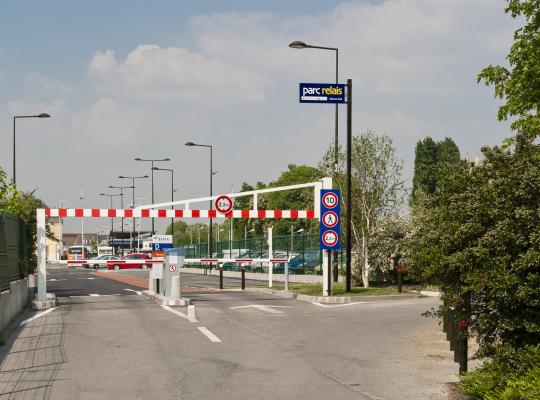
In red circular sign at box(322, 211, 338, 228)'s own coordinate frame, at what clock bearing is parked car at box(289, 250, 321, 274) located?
The parked car is roughly at 6 o'clock from the red circular sign.

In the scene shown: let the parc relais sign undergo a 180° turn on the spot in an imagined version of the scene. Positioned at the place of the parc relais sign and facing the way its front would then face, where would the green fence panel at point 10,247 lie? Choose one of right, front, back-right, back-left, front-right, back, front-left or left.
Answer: back-left

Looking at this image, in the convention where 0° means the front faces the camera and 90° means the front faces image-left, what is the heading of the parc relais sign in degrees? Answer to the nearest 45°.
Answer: approximately 0°

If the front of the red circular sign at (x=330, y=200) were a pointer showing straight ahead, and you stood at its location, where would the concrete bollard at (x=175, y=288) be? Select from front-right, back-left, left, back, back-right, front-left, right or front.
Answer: front-right

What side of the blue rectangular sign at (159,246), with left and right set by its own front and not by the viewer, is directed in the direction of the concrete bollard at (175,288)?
front

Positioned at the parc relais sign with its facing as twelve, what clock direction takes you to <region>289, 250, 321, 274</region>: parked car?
The parked car is roughly at 6 o'clock from the parc relais sign.
